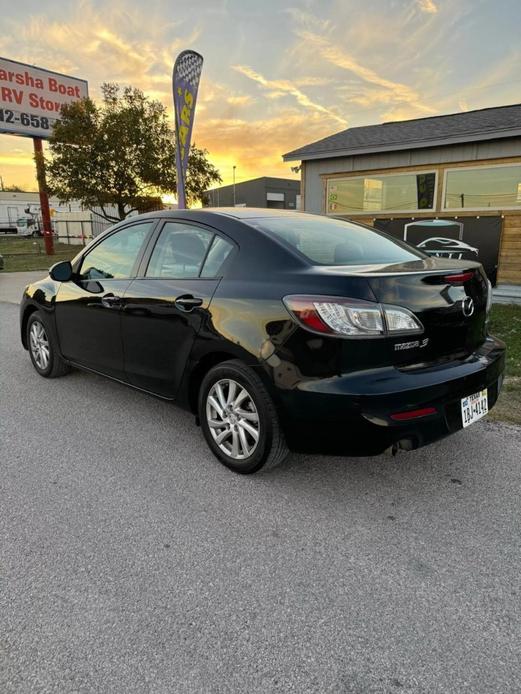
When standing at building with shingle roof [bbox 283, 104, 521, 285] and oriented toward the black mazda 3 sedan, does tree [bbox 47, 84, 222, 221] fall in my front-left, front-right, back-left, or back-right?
back-right

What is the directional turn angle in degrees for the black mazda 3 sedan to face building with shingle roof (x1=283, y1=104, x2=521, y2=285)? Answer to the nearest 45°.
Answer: approximately 90° to its right

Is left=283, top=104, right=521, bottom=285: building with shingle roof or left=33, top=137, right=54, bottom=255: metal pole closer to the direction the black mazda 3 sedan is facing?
the metal pole

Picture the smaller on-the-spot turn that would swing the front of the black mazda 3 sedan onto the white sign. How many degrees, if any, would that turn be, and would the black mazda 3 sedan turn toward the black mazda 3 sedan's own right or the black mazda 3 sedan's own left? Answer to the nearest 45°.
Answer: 0° — it already faces it

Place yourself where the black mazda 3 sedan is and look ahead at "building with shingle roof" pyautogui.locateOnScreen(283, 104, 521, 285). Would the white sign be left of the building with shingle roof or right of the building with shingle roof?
left

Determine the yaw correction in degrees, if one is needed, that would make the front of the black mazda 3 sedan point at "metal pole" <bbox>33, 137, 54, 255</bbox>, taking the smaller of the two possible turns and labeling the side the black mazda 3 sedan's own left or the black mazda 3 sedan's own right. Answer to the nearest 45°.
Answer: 0° — it already faces it

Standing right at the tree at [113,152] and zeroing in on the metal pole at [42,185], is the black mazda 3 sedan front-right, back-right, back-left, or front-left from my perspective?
back-left

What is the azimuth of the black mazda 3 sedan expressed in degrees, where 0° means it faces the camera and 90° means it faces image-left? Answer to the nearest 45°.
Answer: approximately 135°

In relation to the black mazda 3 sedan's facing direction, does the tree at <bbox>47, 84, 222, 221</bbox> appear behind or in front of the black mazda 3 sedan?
in front
